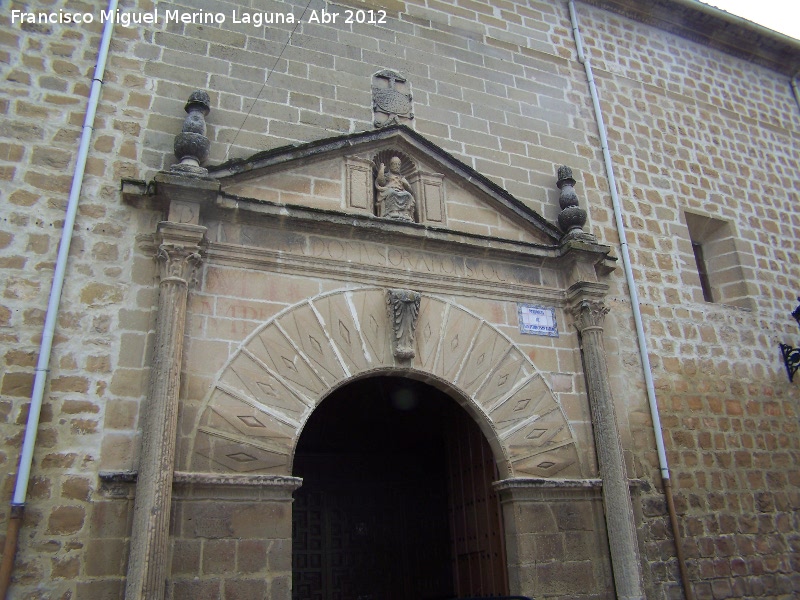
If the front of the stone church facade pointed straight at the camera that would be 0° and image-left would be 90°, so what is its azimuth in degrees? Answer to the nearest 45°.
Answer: approximately 0°

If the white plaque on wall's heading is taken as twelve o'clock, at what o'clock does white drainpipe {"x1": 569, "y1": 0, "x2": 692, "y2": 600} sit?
The white drainpipe is roughly at 8 o'clock from the white plaque on wall.

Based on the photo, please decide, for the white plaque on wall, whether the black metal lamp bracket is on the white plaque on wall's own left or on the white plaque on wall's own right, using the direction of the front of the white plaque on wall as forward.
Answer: on the white plaque on wall's own left

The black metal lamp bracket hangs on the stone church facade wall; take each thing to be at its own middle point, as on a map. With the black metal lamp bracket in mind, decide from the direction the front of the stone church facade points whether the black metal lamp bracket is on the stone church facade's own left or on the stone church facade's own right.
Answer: on the stone church facade's own left

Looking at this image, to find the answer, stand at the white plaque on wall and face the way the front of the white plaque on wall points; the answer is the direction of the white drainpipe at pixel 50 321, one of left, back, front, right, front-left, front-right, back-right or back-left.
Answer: front-right
